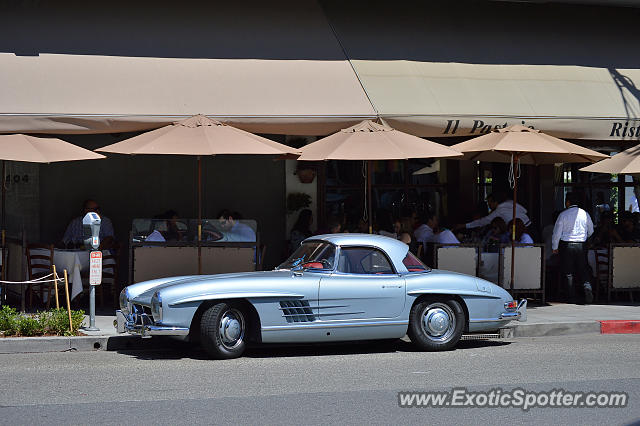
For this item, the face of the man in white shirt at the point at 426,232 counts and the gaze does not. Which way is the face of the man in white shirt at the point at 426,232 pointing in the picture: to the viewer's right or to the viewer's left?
to the viewer's right

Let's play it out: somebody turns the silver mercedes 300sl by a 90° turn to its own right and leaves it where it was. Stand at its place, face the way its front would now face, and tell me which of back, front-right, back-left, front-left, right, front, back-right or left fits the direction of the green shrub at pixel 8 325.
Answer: left

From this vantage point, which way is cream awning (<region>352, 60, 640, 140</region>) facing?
toward the camera

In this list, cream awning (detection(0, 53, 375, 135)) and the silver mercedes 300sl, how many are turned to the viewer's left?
1

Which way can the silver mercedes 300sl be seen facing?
to the viewer's left

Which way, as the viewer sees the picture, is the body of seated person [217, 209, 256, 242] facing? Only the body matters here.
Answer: to the viewer's left

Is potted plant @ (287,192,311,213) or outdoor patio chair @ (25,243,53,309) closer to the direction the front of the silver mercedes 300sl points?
the outdoor patio chair

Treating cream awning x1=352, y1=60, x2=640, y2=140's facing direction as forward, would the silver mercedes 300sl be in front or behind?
in front

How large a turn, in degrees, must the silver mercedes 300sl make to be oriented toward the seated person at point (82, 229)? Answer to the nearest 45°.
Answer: approximately 45° to its right

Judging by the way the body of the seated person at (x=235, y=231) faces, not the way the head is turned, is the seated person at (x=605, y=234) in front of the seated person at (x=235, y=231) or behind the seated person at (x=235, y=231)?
behind

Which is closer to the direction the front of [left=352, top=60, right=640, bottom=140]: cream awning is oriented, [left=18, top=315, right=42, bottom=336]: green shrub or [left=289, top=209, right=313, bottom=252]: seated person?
the green shrub

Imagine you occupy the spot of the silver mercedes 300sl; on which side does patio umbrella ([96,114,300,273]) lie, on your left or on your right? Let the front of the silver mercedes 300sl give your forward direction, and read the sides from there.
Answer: on your right

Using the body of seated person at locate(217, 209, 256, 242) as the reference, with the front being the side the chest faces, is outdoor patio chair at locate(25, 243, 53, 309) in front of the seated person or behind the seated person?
in front

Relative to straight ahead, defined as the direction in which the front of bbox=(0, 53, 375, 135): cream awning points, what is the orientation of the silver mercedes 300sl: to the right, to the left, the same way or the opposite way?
to the right
